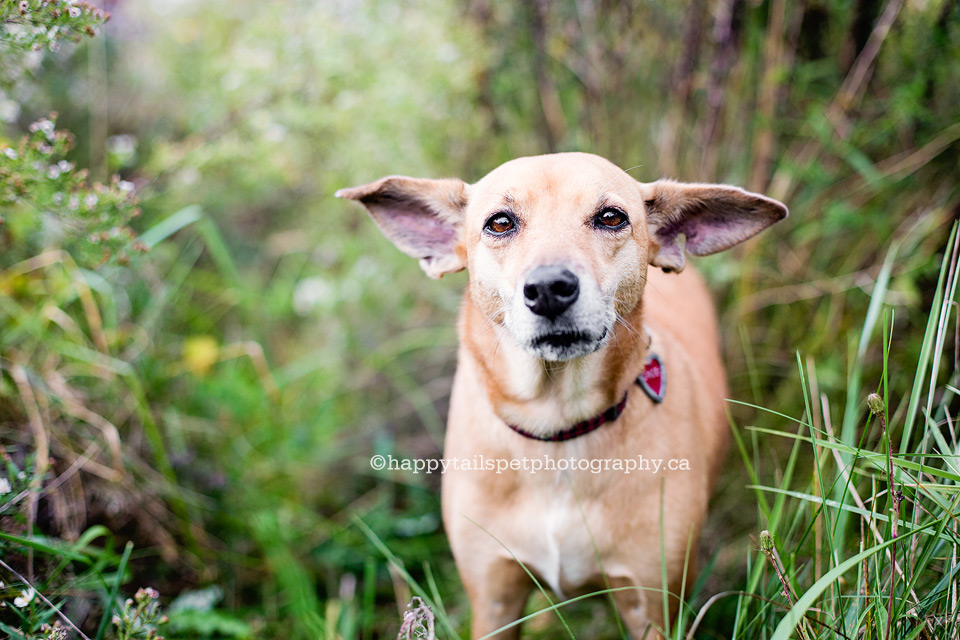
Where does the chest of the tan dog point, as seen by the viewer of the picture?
toward the camera

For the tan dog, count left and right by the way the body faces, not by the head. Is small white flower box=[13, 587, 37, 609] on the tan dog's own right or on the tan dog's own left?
on the tan dog's own right
